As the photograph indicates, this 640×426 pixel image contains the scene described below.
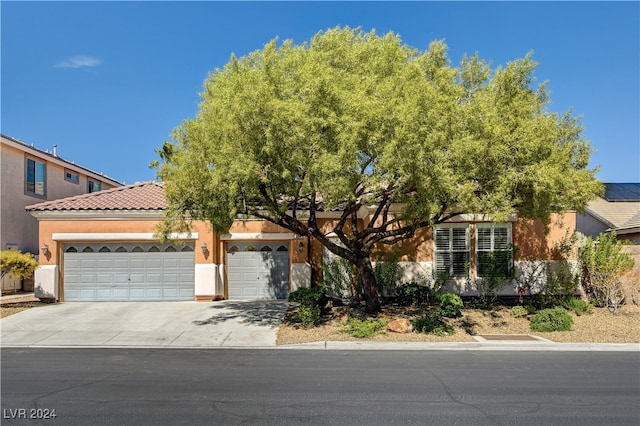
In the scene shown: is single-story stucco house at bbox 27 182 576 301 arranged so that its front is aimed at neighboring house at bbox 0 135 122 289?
no

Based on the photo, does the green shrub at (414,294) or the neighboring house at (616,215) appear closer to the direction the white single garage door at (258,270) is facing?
the green shrub

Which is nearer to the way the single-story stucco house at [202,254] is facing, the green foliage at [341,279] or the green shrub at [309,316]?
the green shrub

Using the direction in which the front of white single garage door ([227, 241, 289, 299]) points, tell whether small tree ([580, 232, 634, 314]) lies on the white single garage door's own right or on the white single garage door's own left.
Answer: on the white single garage door's own left

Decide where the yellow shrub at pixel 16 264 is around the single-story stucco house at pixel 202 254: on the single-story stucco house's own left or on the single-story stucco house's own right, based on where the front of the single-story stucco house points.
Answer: on the single-story stucco house's own right

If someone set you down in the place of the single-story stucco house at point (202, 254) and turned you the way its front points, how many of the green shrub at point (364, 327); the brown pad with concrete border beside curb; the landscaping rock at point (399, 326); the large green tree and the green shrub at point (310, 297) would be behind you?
0

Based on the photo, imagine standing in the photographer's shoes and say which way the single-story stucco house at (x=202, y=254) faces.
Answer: facing the viewer

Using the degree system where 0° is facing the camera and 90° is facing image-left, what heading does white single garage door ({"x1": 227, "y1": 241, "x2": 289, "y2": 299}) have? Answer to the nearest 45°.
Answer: approximately 0°

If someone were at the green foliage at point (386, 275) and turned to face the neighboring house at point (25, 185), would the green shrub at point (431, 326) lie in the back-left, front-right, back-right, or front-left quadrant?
back-left

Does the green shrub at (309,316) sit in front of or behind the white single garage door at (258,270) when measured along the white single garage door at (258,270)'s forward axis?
in front

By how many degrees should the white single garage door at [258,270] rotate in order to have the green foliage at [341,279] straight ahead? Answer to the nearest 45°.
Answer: approximately 45° to its left

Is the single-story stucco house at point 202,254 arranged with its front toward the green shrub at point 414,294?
no

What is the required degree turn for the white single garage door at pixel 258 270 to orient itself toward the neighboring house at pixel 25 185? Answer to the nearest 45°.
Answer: approximately 135° to its right
